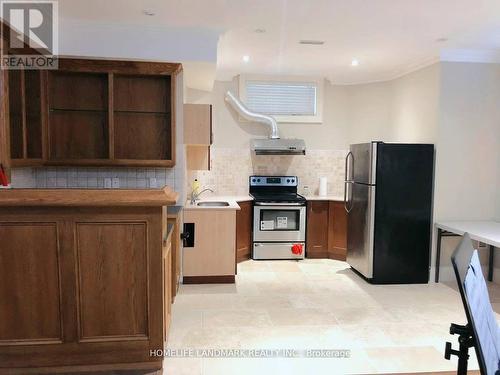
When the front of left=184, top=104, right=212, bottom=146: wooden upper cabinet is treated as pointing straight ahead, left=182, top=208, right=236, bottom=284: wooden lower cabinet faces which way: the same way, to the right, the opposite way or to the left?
the same way

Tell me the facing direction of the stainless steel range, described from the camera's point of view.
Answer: facing the viewer

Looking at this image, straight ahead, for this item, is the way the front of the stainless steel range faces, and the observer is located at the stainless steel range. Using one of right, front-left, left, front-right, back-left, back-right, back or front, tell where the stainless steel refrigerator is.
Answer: front-left

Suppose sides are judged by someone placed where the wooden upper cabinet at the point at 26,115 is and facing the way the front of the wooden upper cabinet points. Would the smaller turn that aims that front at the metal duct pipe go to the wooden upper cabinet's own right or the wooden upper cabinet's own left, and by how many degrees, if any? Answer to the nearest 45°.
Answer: approximately 90° to the wooden upper cabinet's own left

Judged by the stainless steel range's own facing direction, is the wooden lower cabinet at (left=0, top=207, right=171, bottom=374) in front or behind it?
in front

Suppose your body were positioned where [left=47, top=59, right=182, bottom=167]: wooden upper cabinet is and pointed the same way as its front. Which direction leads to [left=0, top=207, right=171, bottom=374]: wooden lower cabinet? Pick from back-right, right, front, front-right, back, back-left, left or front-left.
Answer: front

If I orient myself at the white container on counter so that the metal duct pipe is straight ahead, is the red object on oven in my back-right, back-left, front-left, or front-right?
front-left

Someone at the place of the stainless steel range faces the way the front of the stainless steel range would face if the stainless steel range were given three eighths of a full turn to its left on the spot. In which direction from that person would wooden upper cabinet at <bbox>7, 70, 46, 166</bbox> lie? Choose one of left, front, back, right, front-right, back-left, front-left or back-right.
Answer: back

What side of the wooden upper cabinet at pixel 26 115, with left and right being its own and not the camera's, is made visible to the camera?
front

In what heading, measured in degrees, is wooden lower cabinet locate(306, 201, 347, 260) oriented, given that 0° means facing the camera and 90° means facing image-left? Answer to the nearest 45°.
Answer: approximately 0°
